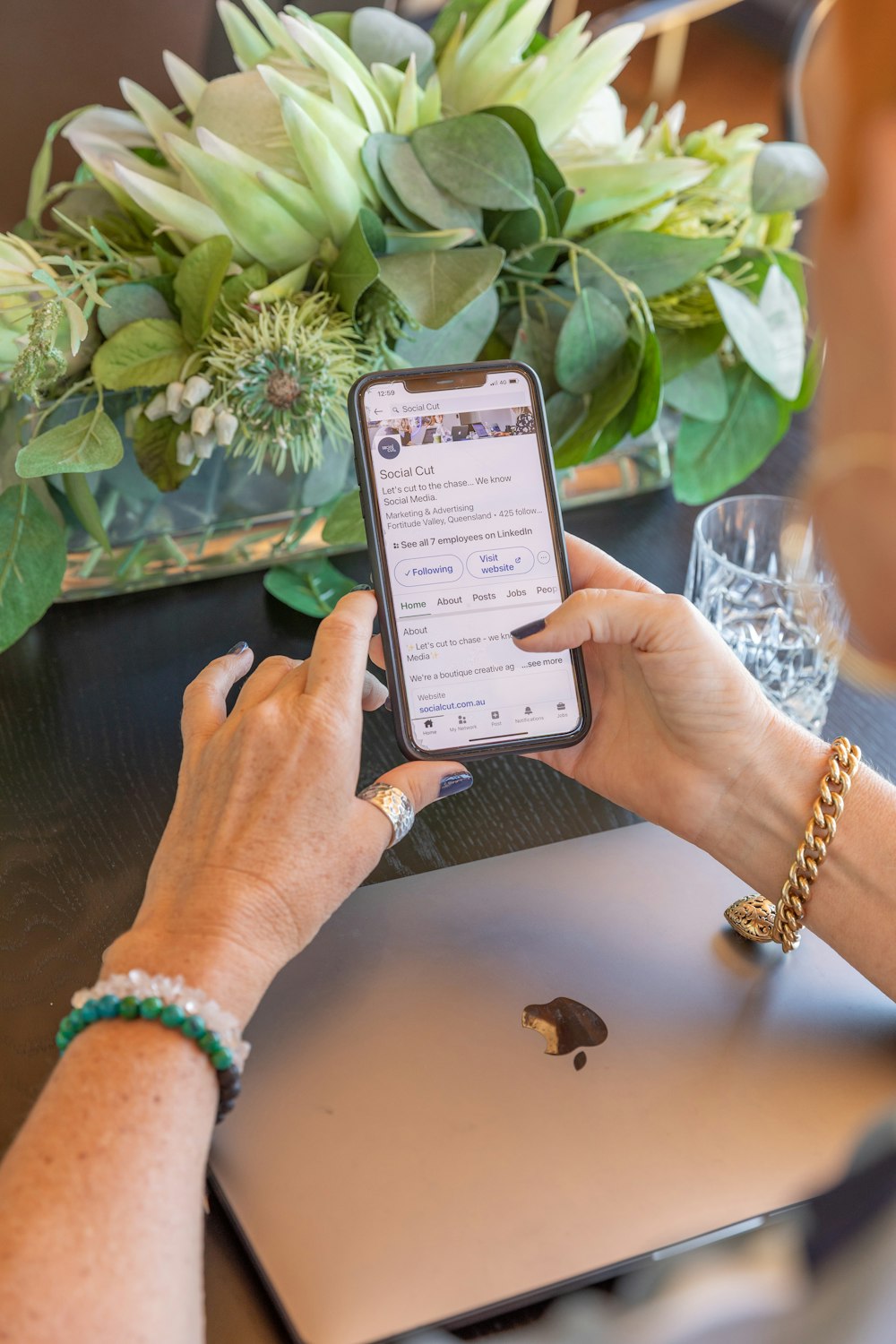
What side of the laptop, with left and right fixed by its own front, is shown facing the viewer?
front
